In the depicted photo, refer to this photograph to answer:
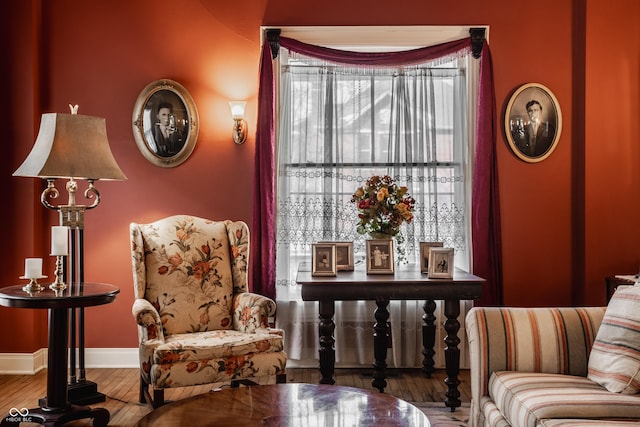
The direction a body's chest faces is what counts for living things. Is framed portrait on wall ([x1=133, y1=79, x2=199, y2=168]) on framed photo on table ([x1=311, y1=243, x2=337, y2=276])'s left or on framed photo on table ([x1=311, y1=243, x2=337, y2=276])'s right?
on its right

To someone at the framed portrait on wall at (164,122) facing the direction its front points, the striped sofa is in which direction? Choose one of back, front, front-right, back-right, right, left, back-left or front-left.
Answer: front-left

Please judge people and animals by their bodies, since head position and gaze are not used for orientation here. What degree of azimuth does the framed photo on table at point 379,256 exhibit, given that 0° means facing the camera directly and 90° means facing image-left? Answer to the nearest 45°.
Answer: approximately 0°

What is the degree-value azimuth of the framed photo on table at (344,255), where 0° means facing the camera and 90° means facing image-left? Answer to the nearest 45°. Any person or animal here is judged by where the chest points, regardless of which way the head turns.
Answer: approximately 0°

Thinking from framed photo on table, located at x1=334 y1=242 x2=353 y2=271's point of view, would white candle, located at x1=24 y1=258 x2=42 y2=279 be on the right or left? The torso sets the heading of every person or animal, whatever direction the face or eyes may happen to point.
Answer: on its right

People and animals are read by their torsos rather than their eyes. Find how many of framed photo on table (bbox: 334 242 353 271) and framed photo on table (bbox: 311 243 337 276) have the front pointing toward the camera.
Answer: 2

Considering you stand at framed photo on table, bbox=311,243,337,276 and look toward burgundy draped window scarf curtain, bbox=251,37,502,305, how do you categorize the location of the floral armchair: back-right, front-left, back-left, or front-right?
back-left

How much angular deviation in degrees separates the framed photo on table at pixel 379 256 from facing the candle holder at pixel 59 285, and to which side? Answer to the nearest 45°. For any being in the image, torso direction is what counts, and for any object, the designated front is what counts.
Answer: approximately 90° to its right

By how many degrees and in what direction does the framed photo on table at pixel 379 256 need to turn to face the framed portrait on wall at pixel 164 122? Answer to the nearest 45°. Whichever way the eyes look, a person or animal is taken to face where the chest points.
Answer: approximately 90° to its right
